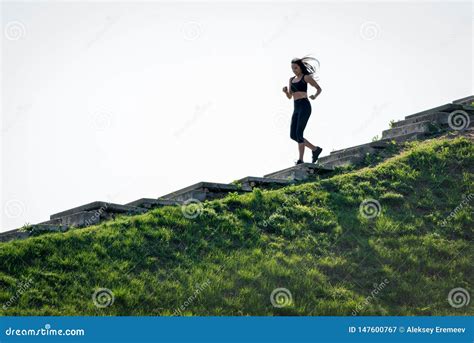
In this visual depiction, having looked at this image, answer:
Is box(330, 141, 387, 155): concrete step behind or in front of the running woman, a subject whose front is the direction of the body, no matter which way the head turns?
behind

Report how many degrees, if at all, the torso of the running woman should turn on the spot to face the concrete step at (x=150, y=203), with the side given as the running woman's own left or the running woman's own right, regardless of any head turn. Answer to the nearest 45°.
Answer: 0° — they already face it

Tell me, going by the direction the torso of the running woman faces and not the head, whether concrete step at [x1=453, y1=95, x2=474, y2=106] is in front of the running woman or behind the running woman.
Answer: behind

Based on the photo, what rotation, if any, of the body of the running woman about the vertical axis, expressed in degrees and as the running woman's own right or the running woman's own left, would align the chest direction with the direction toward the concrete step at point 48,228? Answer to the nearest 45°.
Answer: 0° — they already face it

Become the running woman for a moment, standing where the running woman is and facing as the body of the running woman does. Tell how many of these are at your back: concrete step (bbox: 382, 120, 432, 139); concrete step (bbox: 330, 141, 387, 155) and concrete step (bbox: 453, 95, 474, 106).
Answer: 3

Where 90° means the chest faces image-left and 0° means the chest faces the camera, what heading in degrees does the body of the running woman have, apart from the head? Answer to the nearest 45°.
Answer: approximately 45°

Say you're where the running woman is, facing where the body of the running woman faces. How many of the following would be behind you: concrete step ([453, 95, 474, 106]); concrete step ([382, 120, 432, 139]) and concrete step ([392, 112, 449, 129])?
3

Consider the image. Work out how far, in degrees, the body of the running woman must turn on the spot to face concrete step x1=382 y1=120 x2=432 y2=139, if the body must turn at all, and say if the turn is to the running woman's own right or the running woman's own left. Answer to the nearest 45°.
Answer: approximately 180°

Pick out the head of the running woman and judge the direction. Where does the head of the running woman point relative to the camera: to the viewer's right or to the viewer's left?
to the viewer's left
